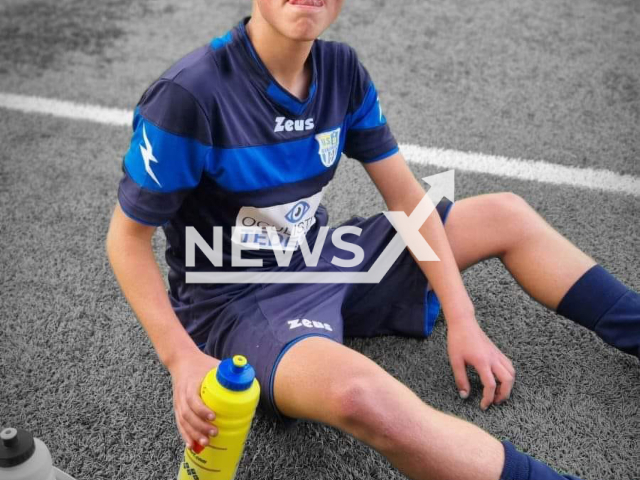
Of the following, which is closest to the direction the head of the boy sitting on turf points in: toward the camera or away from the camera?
toward the camera

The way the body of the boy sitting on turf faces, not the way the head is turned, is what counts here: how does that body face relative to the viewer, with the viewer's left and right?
facing the viewer and to the right of the viewer
